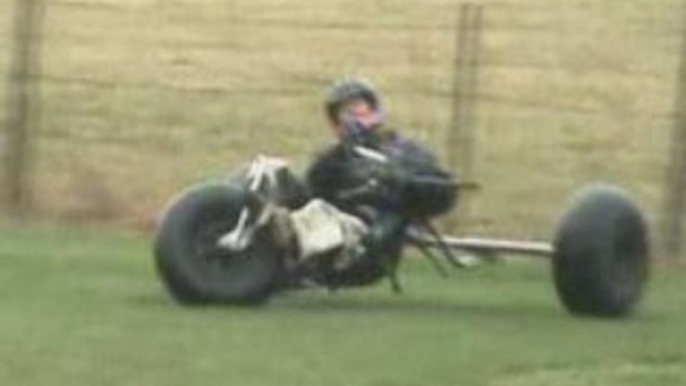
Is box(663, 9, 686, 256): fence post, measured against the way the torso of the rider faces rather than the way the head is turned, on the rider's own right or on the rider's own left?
on the rider's own left
